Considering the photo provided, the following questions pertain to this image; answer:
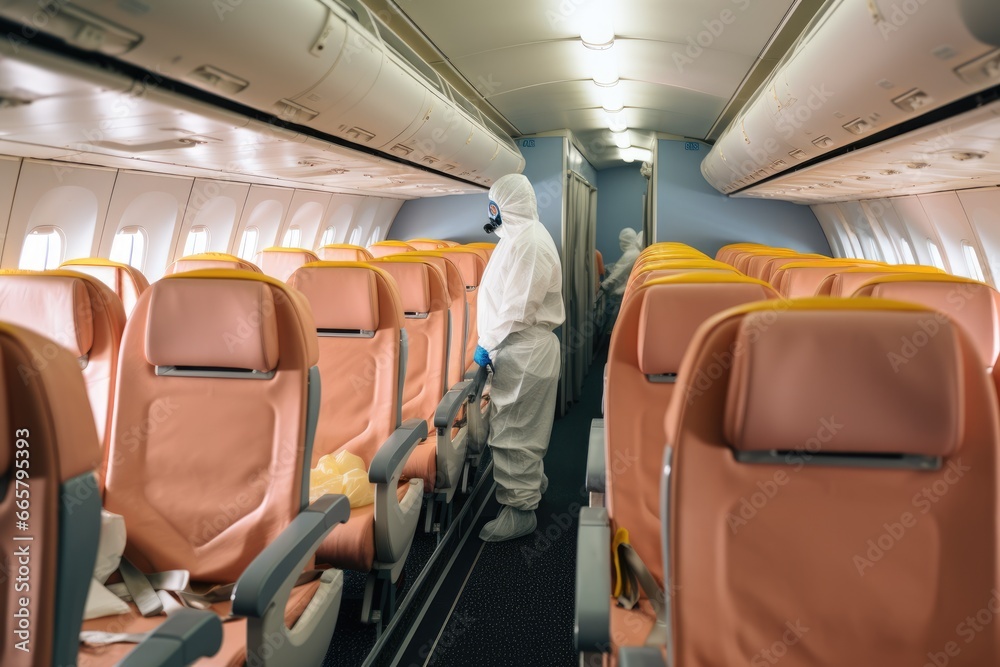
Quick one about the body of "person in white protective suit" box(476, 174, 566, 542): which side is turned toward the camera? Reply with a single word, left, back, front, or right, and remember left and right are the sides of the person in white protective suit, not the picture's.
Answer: left

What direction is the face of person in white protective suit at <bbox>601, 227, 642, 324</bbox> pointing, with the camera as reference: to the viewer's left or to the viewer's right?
to the viewer's left

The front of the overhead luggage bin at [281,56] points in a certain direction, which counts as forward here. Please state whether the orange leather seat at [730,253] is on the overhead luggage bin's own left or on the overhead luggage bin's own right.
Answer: on the overhead luggage bin's own left

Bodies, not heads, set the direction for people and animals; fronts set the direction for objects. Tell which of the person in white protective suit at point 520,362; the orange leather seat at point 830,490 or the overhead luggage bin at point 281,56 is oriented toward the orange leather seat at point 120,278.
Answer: the person in white protective suit

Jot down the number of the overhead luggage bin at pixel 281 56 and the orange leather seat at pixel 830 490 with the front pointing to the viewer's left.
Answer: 0

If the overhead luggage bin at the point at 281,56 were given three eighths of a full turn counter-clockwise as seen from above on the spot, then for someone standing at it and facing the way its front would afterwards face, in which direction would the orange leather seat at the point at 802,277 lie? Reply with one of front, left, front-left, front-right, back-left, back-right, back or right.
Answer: right

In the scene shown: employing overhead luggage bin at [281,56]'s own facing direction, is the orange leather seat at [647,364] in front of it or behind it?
in front

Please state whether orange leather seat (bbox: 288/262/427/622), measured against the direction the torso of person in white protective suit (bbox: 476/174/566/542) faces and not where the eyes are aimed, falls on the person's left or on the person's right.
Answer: on the person's left

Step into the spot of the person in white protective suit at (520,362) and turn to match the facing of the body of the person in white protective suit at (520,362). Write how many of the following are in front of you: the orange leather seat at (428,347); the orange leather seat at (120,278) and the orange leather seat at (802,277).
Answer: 2

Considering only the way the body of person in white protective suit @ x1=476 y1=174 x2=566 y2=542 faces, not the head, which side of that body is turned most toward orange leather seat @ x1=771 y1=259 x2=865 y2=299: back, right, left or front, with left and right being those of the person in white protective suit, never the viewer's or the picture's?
back

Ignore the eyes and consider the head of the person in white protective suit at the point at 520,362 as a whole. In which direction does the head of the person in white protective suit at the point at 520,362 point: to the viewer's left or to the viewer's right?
to the viewer's left

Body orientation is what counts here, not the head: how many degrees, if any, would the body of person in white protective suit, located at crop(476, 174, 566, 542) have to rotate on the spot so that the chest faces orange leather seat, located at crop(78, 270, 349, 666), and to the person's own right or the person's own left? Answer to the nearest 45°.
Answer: approximately 45° to the person's own left
